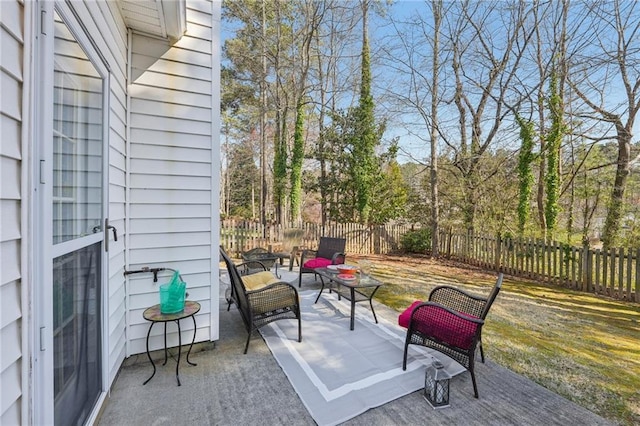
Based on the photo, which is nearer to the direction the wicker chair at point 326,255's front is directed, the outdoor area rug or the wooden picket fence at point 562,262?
the outdoor area rug

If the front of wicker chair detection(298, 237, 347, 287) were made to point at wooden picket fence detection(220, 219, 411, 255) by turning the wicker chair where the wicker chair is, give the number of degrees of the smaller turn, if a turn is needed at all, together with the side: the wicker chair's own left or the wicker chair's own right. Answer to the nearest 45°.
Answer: approximately 135° to the wicker chair's own right

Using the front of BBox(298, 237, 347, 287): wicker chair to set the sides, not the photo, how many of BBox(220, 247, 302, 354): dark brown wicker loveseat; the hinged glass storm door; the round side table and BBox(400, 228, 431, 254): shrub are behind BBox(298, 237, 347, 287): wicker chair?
1

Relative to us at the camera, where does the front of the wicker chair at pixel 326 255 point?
facing the viewer and to the left of the viewer

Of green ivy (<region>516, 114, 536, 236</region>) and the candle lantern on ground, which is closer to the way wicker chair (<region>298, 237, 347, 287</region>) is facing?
the candle lantern on ground

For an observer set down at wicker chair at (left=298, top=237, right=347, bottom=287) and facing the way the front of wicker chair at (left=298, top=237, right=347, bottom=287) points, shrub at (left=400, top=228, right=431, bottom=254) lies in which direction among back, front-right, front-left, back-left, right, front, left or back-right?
back

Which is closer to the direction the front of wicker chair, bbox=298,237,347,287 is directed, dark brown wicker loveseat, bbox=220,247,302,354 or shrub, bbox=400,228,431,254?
the dark brown wicker loveseat

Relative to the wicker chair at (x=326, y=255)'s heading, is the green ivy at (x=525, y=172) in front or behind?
behind

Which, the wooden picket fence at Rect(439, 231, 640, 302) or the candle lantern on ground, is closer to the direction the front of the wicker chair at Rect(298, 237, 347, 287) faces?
the candle lantern on ground

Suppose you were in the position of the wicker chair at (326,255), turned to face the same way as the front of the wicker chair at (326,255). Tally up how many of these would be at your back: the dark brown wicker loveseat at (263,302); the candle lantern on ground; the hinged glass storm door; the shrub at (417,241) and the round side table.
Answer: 1

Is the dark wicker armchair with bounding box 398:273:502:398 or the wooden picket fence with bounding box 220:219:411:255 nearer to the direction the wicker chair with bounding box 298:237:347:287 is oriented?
the dark wicker armchair

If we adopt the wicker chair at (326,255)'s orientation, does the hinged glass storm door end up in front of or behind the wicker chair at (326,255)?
in front

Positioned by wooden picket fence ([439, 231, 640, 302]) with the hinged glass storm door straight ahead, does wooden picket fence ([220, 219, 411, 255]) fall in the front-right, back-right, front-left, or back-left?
front-right

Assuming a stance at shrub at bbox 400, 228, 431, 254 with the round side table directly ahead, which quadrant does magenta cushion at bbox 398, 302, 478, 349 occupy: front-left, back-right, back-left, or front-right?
front-left

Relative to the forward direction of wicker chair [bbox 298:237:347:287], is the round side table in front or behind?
in front
